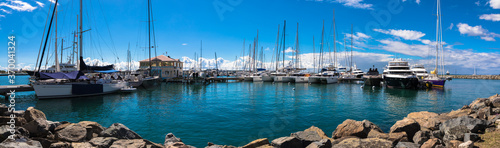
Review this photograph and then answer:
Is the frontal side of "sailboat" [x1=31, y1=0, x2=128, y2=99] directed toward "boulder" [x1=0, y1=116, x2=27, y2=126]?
no

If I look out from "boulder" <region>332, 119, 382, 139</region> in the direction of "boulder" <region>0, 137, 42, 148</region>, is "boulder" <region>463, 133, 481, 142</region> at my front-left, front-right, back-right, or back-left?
back-left

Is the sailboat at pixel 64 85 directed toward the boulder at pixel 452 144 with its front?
no

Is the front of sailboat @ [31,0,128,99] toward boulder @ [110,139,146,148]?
no

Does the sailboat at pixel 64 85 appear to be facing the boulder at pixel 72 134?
no
